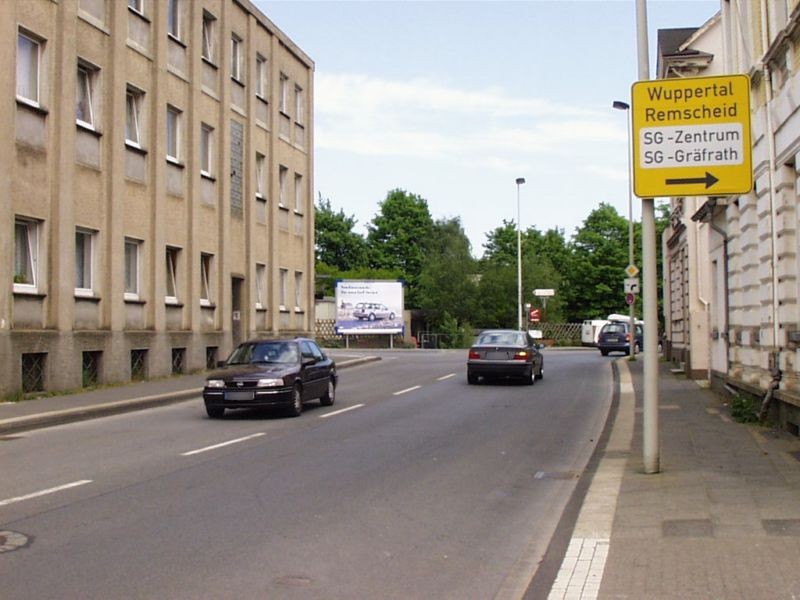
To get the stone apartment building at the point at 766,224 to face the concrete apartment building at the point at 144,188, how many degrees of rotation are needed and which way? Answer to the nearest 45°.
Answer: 0° — it already faces it

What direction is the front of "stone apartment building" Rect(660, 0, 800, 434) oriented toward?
to the viewer's left

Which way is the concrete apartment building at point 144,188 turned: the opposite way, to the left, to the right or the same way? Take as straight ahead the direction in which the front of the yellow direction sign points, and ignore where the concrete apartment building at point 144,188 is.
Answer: to the left

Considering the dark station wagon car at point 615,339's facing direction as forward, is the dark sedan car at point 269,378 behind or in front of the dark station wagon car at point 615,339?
behind

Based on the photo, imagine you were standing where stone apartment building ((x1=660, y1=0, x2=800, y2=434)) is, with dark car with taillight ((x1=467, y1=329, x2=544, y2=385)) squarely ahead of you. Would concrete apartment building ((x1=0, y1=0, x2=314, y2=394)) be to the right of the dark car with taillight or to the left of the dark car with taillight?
left

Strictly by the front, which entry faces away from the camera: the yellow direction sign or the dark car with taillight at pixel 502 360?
the dark car with taillight

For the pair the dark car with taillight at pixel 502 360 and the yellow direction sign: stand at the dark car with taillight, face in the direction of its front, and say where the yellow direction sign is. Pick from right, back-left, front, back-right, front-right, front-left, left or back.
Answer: back

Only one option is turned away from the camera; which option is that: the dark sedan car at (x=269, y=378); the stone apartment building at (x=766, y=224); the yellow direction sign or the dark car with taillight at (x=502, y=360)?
the dark car with taillight

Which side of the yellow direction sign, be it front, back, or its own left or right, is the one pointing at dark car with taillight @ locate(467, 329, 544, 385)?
back

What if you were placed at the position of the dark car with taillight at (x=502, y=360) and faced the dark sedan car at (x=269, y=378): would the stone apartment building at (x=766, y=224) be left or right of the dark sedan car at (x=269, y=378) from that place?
left

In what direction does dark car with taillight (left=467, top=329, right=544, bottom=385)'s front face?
away from the camera

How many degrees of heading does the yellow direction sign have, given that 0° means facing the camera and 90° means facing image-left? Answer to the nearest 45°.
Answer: approximately 0°

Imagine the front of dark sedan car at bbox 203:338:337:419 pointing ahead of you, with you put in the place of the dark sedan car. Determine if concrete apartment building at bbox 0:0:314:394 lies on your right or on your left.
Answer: on your right

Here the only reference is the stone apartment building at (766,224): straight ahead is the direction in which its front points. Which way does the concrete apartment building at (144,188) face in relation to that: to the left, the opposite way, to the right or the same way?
the opposite way

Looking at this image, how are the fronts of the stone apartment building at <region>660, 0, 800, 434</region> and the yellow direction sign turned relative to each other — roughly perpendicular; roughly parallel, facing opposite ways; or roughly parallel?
roughly perpendicular

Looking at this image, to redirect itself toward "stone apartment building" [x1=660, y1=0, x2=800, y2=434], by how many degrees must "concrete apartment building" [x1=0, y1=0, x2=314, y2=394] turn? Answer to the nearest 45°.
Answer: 0° — it already faces it
